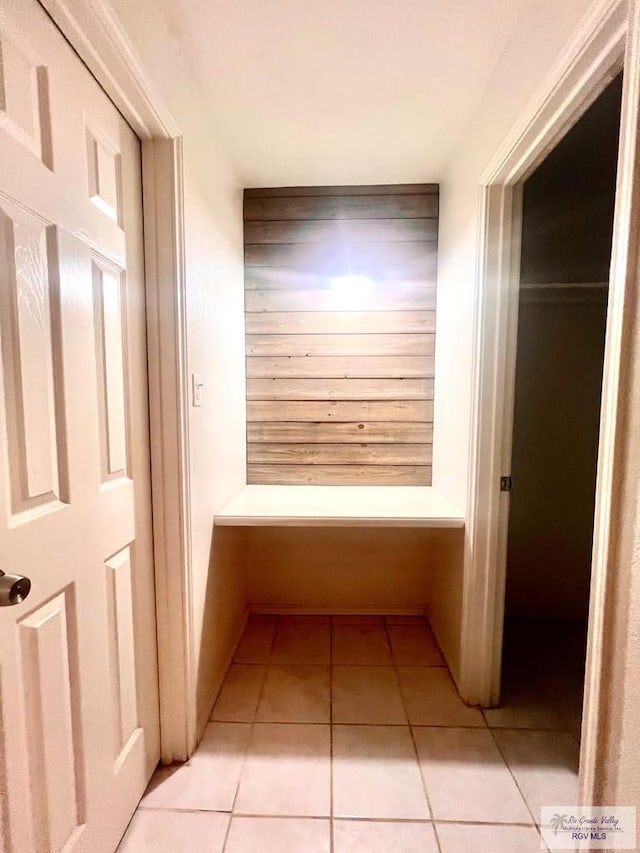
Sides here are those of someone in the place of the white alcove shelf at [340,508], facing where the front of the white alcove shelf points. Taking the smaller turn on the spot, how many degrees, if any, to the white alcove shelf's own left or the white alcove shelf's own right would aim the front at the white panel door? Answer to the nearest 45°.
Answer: approximately 45° to the white alcove shelf's own right

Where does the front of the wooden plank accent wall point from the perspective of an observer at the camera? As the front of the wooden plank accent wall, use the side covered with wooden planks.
facing the viewer

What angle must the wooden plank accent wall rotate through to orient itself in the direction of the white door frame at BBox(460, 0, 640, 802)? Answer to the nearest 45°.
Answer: approximately 45° to its left

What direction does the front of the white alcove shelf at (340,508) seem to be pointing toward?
toward the camera

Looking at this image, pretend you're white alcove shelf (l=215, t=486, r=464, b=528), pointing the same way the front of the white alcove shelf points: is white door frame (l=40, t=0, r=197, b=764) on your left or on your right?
on your right

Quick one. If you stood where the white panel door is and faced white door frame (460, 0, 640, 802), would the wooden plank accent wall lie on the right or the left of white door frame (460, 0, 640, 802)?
left

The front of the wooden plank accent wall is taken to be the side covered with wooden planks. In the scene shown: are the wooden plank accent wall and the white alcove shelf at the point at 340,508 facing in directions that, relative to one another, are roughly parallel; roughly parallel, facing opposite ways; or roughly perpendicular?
roughly parallel

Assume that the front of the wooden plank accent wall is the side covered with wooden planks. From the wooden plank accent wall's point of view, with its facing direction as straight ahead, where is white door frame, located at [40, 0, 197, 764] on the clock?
The white door frame is roughly at 1 o'clock from the wooden plank accent wall.

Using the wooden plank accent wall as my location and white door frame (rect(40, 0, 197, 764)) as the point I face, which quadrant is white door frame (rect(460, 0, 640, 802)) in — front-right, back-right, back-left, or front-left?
front-left

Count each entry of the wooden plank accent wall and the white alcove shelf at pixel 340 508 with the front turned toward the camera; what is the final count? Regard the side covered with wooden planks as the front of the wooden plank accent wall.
2
